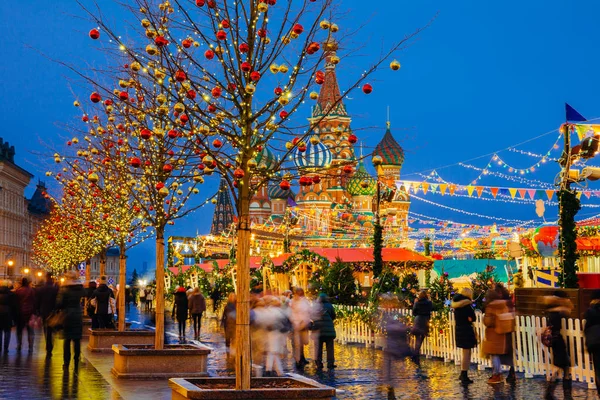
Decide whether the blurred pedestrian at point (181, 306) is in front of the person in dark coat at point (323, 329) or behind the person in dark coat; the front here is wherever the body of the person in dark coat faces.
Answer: in front

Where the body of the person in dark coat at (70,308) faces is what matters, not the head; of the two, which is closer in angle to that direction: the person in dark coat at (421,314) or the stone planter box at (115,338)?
the stone planter box

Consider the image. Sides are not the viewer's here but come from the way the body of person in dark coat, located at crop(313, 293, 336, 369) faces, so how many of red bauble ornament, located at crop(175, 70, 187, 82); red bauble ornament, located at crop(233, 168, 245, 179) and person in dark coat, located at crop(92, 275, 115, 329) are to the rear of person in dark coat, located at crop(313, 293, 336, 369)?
2

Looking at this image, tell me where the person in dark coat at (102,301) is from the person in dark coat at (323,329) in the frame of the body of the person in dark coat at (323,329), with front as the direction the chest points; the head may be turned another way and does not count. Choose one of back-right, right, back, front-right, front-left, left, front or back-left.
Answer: front-left

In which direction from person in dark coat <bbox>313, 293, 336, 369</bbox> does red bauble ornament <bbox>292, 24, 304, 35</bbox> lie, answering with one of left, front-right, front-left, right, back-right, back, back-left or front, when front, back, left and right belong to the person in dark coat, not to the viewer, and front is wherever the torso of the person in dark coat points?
back

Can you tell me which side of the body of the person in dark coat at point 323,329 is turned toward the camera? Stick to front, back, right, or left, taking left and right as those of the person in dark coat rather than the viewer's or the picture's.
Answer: back
